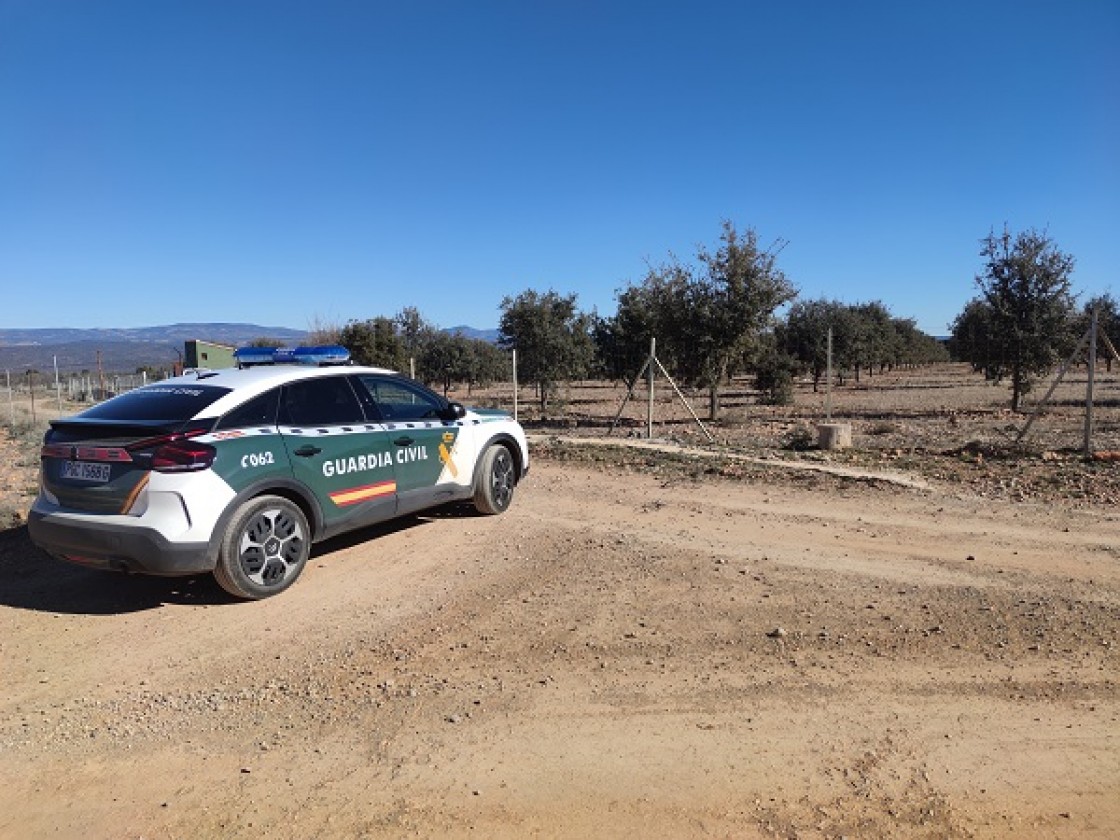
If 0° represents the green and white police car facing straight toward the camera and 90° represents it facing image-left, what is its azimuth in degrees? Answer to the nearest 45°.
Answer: approximately 225°

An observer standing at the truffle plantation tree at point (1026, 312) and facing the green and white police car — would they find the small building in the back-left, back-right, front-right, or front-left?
front-right

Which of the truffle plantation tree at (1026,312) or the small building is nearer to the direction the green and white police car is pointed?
the truffle plantation tree

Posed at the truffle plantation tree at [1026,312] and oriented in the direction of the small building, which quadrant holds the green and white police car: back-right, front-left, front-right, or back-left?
front-left

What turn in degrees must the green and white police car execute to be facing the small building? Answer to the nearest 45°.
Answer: approximately 45° to its left

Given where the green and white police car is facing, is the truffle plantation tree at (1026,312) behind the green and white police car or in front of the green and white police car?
in front
